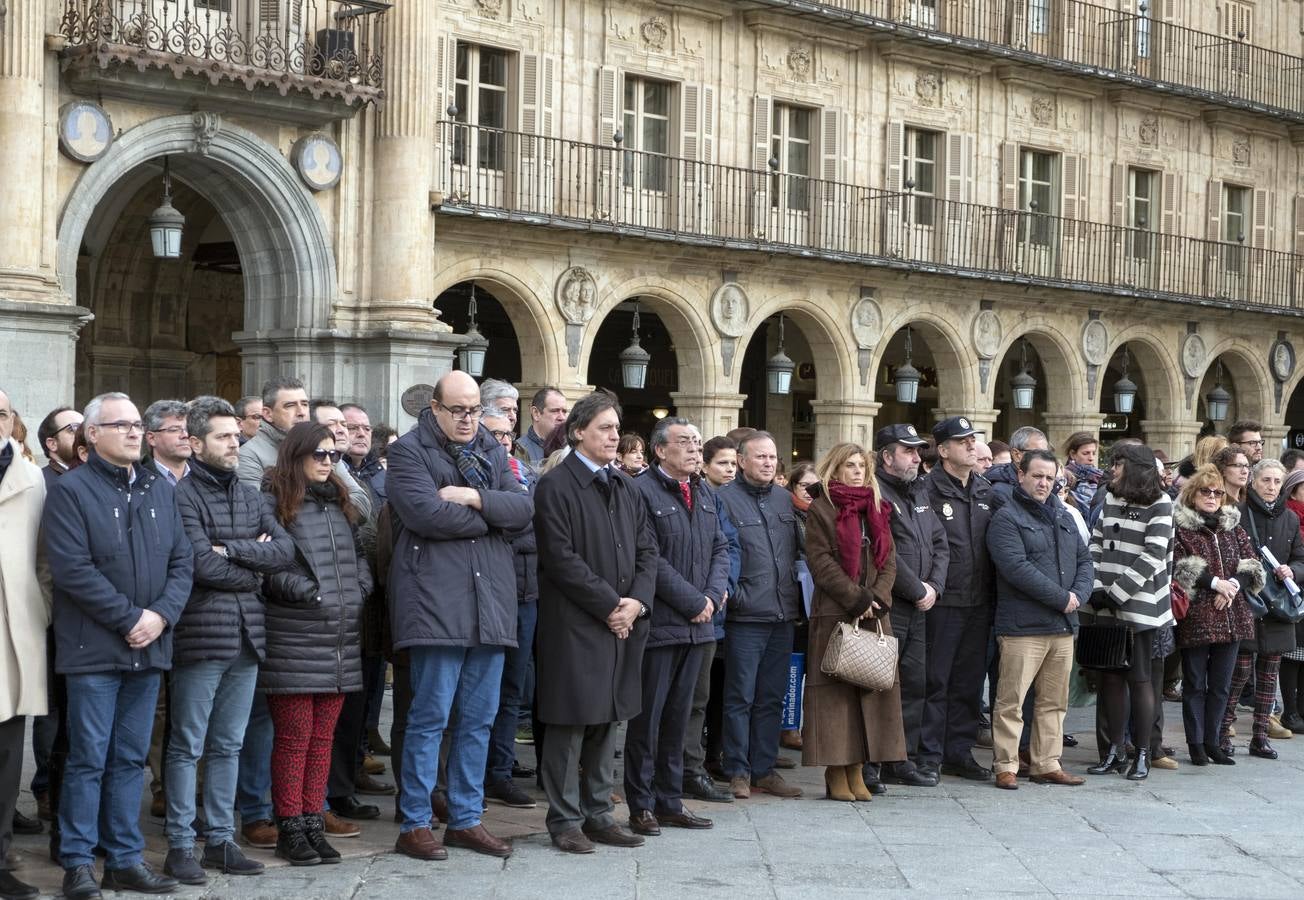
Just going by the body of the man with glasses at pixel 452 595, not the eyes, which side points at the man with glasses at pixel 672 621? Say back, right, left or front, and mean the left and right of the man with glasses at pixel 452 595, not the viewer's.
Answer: left

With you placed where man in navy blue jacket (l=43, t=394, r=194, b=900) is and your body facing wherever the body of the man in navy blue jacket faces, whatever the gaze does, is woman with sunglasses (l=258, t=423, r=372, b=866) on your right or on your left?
on your left

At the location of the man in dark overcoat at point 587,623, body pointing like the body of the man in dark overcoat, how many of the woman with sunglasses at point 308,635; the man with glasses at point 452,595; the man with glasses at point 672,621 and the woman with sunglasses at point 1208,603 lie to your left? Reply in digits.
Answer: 2

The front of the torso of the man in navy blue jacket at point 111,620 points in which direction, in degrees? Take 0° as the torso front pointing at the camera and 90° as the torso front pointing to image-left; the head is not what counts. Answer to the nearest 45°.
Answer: approximately 315°

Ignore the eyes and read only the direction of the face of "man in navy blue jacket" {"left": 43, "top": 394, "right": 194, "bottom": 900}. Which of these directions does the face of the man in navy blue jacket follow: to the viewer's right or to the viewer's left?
to the viewer's right

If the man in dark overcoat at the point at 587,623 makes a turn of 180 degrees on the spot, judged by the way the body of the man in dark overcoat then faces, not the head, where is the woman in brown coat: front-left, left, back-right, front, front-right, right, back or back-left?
right
